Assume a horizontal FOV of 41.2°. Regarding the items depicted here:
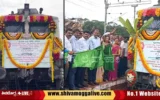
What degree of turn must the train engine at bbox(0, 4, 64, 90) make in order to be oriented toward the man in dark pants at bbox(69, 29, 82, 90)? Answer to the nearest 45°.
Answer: approximately 90° to its left

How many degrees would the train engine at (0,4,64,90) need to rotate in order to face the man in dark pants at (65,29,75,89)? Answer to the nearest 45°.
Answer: approximately 90° to its left
